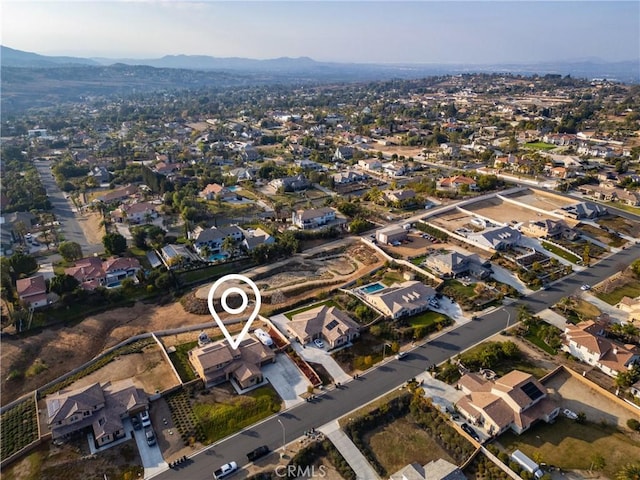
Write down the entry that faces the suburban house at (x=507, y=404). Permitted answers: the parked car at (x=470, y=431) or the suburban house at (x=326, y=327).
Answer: the suburban house at (x=326, y=327)

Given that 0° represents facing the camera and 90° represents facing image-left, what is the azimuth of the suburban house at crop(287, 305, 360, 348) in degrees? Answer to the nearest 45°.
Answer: approximately 315°

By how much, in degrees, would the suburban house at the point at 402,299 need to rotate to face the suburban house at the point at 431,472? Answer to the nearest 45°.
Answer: approximately 45° to its right

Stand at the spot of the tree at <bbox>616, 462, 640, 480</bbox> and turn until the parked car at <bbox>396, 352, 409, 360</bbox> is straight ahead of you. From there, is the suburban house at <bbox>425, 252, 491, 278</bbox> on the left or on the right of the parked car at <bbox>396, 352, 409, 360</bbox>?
right

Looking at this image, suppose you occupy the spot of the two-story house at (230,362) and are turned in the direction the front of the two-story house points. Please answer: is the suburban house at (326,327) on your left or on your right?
on your left

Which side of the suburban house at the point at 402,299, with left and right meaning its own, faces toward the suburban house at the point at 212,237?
back

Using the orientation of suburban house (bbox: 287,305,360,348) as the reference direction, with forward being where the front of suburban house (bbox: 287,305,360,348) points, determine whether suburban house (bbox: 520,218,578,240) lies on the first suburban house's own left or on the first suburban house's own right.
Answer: on the first suburban house's own left

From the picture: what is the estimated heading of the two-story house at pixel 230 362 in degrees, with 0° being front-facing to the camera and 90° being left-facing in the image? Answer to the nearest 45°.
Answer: approximately 315°

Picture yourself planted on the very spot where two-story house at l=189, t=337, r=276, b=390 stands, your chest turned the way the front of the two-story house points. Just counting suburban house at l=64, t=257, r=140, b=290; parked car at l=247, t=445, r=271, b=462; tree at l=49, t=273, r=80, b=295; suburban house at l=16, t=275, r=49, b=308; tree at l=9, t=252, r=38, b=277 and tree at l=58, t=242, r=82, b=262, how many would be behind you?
5
